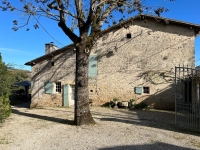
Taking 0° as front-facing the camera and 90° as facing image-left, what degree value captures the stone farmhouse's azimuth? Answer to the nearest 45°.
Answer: approximately 0°
